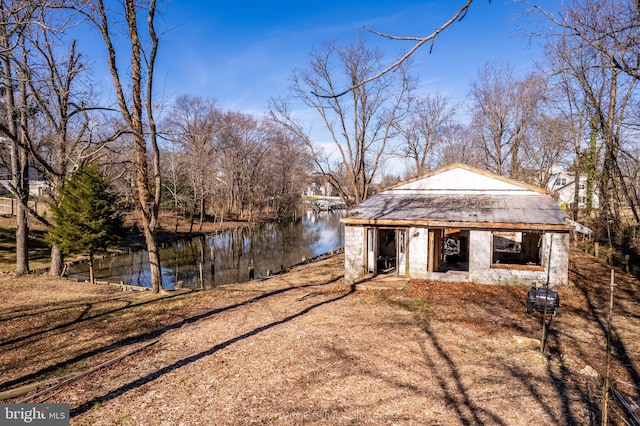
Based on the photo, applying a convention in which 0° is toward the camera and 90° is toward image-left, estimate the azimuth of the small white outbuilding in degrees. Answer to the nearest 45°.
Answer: approximately 0°

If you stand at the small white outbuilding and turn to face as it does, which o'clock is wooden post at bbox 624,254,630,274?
The wooden post is roughly at 8 o'clock from the small white outbuilding.
